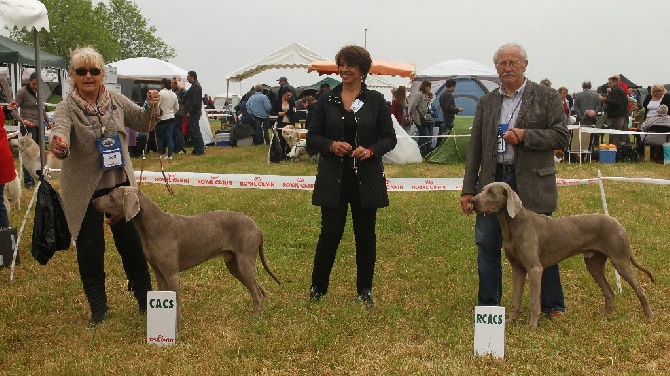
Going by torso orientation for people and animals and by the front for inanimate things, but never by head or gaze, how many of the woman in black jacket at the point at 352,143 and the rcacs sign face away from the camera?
0

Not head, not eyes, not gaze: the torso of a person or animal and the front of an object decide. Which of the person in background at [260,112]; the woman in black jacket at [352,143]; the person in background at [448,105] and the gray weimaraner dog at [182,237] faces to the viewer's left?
the gray weimaraner dog

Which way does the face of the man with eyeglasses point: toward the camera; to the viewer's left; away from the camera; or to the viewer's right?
toward the camera

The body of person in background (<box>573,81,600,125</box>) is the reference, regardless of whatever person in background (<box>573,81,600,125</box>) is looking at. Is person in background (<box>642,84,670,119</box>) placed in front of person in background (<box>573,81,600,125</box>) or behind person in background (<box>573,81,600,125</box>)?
behind

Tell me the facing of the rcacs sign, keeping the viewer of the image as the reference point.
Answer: facing the viewer

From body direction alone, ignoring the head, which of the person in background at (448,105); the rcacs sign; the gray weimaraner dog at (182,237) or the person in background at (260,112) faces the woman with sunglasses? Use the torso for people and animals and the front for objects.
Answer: the gray weimaraner dog

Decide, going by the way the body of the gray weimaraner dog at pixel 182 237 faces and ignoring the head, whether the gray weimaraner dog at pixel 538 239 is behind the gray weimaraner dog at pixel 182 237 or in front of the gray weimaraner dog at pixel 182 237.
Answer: behind

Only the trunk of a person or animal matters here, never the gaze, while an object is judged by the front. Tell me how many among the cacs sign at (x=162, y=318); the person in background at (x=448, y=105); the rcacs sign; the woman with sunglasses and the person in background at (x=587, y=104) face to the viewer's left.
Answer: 0

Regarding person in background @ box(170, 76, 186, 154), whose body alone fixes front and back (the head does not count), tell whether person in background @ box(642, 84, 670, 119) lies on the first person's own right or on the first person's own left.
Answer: on the first person's own left

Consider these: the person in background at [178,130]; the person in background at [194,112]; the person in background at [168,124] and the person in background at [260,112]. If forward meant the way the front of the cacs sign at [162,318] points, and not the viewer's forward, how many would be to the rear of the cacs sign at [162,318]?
4

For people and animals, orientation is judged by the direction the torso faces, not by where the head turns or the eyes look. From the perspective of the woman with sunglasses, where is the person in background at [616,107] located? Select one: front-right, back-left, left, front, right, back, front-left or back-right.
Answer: back-left

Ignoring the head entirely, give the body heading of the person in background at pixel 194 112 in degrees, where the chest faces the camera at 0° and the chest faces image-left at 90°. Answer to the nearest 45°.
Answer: approximately 90°

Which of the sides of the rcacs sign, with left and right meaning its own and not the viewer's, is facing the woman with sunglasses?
right

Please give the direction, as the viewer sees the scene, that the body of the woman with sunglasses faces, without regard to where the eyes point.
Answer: toward the camera

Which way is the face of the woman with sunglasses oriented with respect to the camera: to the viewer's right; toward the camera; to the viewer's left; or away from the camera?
toward the camera
